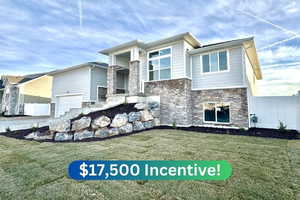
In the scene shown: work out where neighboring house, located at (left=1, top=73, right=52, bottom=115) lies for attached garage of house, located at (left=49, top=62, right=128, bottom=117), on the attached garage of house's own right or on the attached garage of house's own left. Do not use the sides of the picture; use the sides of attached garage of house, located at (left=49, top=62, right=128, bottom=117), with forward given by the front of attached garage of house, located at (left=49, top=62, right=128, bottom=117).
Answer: on the attached garage of house's own right

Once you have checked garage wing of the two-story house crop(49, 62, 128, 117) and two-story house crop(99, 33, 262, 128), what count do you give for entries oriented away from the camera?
0

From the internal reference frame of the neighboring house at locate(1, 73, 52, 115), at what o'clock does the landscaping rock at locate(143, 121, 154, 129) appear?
The landscaping rock is roughly at 10 o'clock from the neighboring house.

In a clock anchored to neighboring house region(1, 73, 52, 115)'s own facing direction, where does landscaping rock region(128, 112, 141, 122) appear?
The landscaping rock is roughly at 10 o'clock from the neighboring house.

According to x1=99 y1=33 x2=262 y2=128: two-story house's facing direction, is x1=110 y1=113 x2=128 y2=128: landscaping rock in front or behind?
in front

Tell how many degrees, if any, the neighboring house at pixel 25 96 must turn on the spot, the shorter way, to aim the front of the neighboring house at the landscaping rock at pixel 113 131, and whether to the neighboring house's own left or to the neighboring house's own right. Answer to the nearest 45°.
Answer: approximately 45° to the neighboring house's own left

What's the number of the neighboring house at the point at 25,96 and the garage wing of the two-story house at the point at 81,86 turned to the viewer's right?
0

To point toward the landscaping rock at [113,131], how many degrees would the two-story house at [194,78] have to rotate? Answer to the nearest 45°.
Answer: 0° — it already faces it

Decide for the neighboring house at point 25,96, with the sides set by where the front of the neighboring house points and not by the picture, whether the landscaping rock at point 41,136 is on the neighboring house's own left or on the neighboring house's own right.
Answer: on the neighboring house's own left

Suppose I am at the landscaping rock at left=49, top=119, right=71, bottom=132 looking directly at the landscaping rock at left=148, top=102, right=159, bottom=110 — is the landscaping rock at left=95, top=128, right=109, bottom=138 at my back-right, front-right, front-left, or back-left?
front-right

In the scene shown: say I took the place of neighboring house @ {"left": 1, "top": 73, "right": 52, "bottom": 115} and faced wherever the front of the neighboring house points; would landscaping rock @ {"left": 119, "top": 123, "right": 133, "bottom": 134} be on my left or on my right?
on my left

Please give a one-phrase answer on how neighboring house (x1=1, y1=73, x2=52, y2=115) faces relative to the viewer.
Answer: facing the viewer and to the left of the viewer

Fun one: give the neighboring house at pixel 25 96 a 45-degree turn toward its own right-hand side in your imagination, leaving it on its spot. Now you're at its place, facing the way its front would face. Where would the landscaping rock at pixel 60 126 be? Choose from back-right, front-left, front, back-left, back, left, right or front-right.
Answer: left

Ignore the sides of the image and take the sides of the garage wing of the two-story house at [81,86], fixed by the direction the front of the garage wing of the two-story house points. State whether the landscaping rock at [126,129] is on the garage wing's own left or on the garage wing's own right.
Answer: on the garage wing's own left
